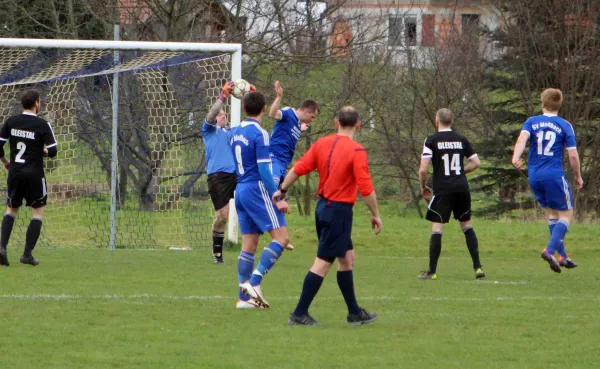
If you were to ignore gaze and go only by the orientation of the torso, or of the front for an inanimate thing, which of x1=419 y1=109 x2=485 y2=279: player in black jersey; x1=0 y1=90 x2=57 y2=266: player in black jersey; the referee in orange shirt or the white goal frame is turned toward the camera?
the white goal frame

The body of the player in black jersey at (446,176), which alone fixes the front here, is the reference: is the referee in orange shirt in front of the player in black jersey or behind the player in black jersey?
behind

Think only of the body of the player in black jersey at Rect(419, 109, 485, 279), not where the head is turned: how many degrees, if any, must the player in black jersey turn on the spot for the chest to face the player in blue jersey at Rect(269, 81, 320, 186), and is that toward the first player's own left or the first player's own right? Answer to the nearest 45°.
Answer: approximately 90° to the first player's own left

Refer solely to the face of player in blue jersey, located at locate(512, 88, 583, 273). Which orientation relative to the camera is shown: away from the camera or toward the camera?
away from the camera

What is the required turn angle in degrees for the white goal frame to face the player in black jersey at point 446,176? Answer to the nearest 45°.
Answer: approximately 45° to its left

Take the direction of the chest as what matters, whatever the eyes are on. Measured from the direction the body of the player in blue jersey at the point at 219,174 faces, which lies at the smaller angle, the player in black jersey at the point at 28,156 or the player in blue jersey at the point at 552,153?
the player in blue jersey

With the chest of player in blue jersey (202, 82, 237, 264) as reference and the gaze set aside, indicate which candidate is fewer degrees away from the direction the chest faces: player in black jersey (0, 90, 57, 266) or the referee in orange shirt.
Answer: the referee in orange shirt

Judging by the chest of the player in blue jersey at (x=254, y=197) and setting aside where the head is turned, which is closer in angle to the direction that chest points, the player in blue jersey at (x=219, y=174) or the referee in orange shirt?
the player in blue jersey

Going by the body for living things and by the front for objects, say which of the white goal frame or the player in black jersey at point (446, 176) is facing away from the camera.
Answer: the player in black jersey

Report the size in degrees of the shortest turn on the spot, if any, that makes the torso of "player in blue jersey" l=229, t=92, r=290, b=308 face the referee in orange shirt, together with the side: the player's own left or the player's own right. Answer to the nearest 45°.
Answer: approximately 90° to the player's own right

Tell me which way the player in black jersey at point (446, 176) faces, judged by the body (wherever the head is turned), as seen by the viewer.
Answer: away from the camera
